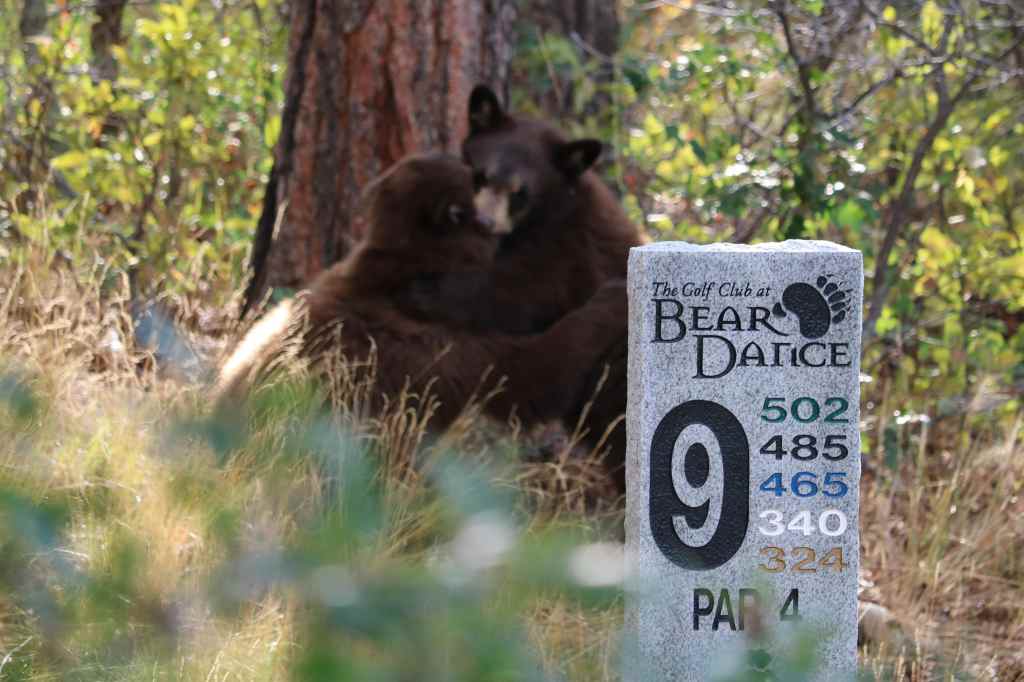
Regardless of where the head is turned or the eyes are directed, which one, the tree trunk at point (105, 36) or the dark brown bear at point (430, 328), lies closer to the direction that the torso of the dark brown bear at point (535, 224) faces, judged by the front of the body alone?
the dark brown bear

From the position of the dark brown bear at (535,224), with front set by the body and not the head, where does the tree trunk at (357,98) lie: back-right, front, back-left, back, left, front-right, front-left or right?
right

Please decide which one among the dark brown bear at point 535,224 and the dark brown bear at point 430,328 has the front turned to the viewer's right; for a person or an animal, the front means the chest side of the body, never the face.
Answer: the dark brown bear at point 430,328

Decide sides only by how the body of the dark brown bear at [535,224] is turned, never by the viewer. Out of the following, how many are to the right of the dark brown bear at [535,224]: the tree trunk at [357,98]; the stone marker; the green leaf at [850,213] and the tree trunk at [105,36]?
2

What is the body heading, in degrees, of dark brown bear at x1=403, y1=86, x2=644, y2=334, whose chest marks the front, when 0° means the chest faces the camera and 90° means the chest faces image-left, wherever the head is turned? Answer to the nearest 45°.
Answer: approximately 45°

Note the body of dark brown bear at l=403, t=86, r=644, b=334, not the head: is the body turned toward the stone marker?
no

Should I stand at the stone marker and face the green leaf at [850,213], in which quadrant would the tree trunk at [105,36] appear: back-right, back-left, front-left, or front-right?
front-left

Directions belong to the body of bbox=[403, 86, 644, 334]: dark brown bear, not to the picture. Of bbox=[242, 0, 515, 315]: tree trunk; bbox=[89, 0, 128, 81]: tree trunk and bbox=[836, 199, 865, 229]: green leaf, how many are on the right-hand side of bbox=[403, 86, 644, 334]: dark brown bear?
2

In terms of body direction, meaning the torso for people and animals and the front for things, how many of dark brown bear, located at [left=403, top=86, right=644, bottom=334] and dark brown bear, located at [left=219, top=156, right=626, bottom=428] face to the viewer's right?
1

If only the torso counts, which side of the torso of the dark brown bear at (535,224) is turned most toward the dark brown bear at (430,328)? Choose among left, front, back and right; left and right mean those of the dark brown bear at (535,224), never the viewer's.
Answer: front

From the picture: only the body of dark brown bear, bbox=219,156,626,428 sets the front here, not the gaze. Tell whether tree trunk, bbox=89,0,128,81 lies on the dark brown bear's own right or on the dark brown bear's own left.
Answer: on the dark brown bear's own left

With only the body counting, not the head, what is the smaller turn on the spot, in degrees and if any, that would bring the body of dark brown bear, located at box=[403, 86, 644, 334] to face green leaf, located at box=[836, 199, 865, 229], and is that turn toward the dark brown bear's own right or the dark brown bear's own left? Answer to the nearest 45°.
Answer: approximately 135° to the dark brown bear's own left

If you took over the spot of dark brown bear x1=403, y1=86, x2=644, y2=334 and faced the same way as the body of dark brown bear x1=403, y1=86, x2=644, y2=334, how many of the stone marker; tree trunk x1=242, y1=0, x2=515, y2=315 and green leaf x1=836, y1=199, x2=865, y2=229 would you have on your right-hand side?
1

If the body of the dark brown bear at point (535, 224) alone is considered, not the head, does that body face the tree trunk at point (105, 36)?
no
